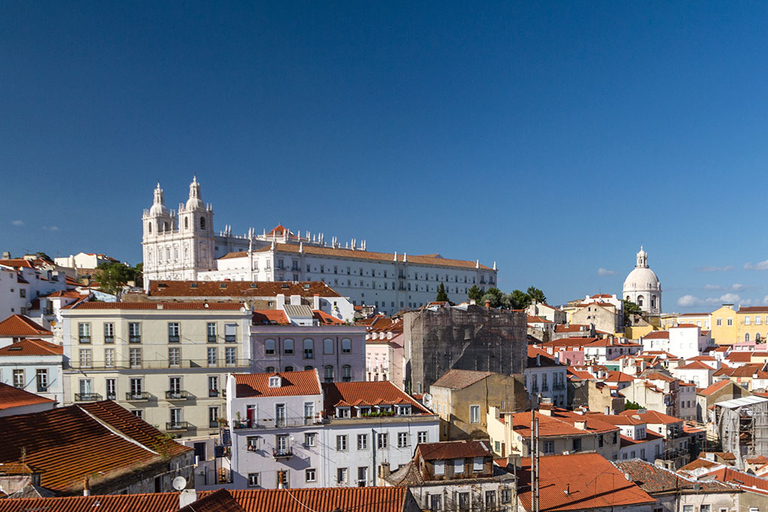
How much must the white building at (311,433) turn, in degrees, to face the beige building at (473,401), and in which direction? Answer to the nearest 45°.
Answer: approximately 135° to its left

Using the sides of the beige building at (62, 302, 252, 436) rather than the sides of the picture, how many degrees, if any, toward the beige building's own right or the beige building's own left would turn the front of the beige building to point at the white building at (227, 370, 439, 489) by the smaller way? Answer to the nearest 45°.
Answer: approximately 45° to the beige building's own left

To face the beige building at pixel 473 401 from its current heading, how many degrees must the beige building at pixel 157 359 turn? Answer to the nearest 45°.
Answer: approximately 90° to its left

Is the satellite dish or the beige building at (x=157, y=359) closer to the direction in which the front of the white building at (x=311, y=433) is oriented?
the satellite dish

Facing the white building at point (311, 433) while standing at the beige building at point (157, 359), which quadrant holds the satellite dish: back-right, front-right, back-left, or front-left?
front-right

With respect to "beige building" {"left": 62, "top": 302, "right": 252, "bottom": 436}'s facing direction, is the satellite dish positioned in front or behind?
in front

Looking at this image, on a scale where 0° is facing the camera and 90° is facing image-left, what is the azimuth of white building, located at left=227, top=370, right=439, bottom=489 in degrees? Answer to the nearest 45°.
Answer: approximately 0°

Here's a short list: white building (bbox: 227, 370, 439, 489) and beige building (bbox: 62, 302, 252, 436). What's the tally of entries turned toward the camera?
2

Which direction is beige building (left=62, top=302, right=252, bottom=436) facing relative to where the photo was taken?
toward the camera

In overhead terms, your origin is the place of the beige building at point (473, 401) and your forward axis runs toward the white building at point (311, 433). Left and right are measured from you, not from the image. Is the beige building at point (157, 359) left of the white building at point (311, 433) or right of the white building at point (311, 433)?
right

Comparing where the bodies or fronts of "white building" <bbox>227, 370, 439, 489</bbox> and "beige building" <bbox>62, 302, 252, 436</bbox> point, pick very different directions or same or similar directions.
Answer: same or similar directions

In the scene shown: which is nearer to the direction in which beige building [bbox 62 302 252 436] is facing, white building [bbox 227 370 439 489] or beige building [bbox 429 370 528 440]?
the white building

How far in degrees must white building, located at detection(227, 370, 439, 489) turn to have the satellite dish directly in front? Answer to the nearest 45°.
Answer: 0° — it already faces it
